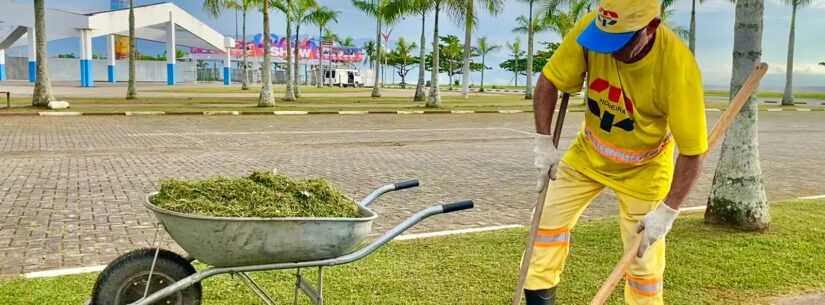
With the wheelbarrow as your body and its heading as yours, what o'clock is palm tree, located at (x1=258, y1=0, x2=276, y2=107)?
The palm tree is roughly at 3 o'clock from the wheelbarrow.

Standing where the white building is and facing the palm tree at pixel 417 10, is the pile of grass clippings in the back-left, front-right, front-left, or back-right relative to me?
front-right

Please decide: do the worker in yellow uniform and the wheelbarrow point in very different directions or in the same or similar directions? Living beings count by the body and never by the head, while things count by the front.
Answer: same or similar directions

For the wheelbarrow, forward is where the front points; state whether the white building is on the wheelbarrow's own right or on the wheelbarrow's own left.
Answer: on the wheelbarrow's own right

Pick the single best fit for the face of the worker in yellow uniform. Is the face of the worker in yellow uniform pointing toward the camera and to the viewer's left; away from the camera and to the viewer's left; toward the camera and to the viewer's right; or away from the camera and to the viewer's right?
toward the camera and to the viewer's left

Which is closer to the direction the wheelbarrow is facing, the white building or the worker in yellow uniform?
the white building

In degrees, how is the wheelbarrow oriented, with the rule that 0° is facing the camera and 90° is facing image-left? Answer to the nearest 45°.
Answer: approximately 90°

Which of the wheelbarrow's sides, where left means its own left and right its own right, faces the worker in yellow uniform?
back

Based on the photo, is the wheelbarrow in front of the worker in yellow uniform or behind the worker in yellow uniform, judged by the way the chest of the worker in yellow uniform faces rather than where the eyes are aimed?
in front

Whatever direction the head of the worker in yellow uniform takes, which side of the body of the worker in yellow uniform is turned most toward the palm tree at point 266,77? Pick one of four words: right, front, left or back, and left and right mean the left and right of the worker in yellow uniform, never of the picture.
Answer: right

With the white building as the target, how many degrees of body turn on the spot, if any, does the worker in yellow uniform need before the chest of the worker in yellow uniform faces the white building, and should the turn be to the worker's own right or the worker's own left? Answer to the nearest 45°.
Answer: approximately 90° to the worker's own right

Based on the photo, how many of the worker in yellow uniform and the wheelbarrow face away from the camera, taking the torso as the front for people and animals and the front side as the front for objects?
0

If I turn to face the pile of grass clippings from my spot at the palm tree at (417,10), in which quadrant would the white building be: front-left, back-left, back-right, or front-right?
back-right
